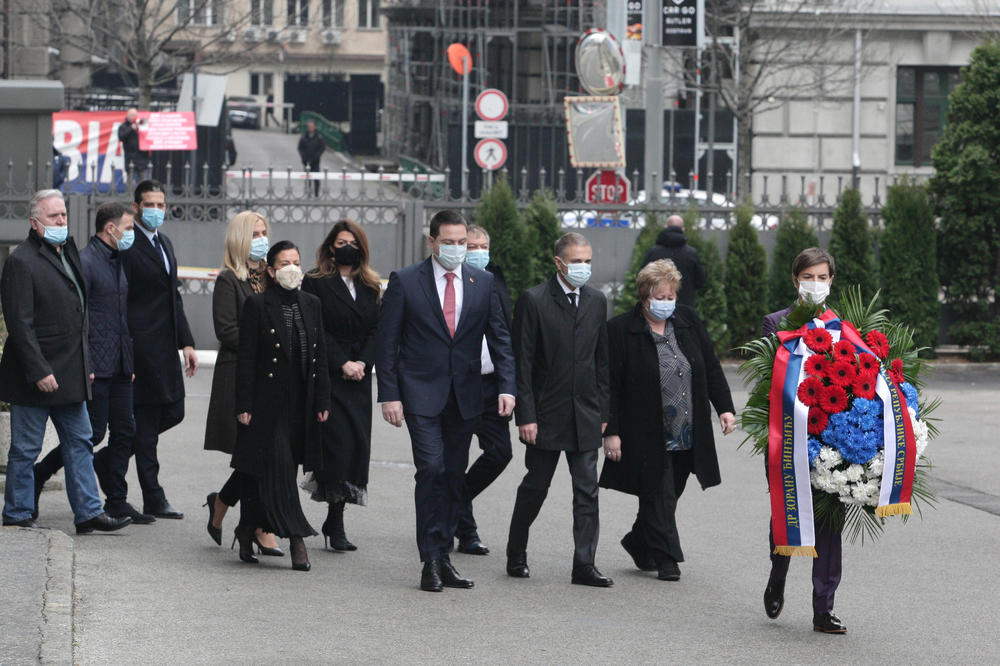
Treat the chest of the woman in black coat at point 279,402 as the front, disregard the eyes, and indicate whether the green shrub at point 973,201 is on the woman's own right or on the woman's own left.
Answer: on the woman's own left

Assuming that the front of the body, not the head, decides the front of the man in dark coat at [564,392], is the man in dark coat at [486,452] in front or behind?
behind

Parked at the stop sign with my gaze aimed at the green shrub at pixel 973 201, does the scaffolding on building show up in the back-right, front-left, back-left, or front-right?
back-left

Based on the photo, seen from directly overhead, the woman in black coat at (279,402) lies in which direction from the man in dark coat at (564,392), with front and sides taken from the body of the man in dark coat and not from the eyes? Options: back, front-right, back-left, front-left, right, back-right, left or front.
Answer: back-right

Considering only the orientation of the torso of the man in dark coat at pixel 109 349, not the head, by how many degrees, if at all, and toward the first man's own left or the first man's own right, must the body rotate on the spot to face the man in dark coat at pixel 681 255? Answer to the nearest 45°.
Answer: approximately 90° to the first man's own left

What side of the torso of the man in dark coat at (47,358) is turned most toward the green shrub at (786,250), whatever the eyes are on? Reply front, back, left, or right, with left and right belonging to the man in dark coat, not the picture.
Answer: left

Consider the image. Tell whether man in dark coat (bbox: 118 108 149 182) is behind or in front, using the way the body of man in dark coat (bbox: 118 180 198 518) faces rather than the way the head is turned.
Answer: behind

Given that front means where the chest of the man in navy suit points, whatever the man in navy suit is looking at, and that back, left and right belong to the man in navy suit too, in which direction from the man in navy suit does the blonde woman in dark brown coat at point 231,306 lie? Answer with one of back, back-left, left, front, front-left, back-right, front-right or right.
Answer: back-right

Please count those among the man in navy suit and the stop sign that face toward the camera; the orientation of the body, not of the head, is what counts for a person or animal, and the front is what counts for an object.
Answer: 2
